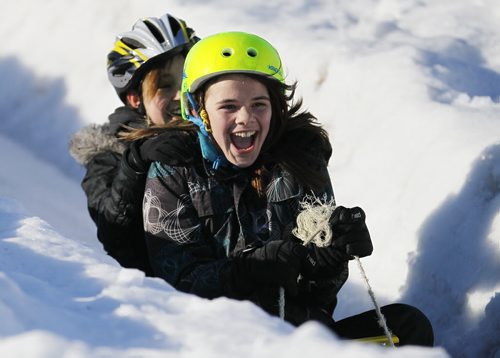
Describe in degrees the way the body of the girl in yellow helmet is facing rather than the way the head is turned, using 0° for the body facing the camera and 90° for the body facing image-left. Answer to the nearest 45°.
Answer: approximately 315°
